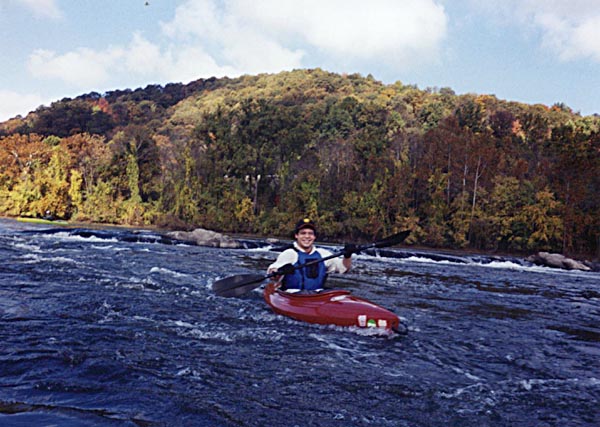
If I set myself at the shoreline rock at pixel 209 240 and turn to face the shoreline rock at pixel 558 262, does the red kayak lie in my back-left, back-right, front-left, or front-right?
front-right

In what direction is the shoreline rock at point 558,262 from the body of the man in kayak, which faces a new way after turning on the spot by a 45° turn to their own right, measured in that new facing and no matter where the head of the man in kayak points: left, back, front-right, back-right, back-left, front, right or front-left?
back

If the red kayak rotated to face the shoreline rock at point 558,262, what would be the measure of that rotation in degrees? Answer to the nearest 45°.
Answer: approximately 90° to its left

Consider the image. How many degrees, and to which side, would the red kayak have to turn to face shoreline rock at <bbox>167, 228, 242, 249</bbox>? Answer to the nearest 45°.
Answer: approximately 135° to its left

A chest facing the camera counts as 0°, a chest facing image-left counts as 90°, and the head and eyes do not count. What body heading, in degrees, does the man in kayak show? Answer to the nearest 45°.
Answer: approximately 0°

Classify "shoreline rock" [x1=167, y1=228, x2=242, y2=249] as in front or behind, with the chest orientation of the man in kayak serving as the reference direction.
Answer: behind

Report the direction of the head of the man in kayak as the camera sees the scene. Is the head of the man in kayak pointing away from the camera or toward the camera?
toward the camera

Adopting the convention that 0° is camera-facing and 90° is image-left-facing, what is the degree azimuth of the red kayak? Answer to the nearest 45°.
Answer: approximately 315°
